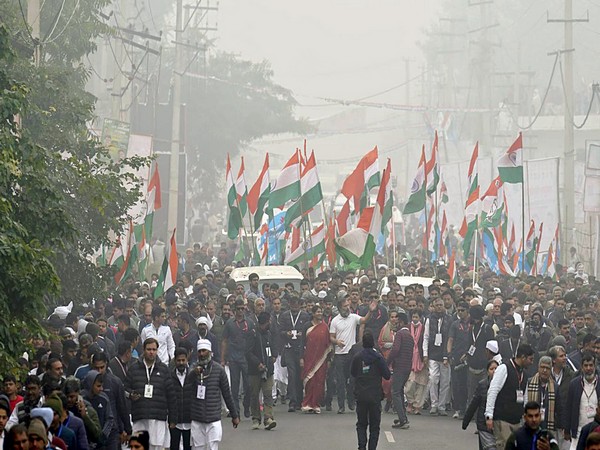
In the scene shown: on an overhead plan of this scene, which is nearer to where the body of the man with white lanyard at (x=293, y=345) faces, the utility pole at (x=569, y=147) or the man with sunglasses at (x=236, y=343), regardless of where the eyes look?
the man with sunglasses

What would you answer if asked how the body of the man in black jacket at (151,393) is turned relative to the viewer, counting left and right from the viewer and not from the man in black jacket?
facing the viewer

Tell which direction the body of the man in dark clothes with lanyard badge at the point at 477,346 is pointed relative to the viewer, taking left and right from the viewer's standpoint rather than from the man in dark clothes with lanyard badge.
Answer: facing the viewer and to the left of the viewer

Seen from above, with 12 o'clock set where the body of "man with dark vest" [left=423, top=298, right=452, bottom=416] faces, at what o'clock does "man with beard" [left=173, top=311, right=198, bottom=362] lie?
"man with beard" [left=173, top=311, right=198, bottom=362] is roughly at 2 o'clock from "man with dark vest" [left=423, top=298, right=452, bottom=416].

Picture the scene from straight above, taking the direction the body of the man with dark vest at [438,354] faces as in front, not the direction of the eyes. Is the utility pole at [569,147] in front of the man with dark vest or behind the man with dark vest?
behind

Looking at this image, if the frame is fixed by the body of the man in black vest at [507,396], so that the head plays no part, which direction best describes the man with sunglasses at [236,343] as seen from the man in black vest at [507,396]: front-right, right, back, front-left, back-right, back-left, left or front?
back

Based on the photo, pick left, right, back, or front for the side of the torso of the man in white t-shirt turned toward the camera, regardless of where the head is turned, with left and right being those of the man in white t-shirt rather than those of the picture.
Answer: front

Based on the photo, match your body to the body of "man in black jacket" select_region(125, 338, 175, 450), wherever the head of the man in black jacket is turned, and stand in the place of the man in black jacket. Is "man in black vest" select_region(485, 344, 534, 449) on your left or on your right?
on your left

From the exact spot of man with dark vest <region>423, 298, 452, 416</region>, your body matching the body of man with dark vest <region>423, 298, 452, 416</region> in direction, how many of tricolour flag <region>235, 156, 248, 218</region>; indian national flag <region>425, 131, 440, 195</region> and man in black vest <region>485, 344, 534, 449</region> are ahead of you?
1

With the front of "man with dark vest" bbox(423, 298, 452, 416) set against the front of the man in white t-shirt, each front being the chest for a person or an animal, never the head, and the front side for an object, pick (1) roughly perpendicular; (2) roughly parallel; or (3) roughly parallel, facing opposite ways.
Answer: roughly parallel

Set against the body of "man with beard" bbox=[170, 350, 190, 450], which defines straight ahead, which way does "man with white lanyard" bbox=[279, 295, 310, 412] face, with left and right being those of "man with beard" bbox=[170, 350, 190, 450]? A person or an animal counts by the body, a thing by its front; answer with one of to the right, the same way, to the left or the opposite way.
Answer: the same way

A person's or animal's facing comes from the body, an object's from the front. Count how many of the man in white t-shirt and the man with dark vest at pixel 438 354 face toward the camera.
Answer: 2

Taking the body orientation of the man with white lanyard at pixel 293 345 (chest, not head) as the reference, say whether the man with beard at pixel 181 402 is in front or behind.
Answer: in front
